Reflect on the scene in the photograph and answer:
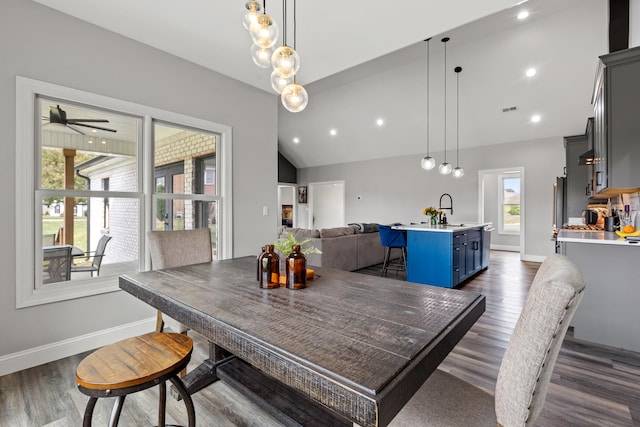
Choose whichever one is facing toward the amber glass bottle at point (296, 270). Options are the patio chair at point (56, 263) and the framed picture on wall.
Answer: the framed picture on wall

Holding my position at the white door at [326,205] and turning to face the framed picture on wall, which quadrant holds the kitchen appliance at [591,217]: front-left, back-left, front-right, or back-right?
back-left

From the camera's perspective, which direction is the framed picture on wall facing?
toward the camera

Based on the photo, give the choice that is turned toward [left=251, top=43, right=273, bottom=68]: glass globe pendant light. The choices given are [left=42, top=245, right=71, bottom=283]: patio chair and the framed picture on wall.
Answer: the framed picture on wall

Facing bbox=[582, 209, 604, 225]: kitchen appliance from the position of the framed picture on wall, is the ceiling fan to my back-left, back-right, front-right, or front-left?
front-right

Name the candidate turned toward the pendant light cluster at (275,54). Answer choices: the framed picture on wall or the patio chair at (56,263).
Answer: the framed picture on wall

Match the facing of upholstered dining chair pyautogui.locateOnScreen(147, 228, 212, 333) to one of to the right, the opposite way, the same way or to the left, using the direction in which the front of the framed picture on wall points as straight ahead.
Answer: to the left

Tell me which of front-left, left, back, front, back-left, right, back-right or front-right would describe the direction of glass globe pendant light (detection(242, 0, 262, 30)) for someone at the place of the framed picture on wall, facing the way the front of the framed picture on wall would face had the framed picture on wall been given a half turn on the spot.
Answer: back

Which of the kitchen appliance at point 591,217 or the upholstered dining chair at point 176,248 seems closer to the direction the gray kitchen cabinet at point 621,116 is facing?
the upholstered dining chair

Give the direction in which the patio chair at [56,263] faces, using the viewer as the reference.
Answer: facing away from the viewer

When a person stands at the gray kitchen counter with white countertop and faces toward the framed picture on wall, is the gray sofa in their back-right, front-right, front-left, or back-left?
front-left

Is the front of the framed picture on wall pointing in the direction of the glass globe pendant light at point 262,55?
yes

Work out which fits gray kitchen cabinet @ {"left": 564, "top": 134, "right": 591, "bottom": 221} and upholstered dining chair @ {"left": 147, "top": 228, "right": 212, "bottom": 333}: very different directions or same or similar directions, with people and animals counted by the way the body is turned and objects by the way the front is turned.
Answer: very different directions

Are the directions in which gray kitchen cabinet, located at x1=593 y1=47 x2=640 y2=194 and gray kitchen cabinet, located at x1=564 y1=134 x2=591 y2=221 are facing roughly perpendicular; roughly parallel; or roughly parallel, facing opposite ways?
roughly parallel

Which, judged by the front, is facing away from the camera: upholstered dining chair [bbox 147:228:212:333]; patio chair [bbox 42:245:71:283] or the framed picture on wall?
the patio chair

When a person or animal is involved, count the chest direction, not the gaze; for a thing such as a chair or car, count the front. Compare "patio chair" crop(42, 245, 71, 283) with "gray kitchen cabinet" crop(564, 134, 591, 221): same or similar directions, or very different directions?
same or similar directions

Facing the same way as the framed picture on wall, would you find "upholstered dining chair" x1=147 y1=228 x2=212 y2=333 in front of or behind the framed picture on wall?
in front

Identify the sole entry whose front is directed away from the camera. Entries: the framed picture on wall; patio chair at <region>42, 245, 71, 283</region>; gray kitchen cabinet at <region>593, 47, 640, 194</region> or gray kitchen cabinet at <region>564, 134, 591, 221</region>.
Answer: the patio chair

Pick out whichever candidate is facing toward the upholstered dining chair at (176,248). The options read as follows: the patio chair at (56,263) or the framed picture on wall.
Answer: the framed picture on wall
